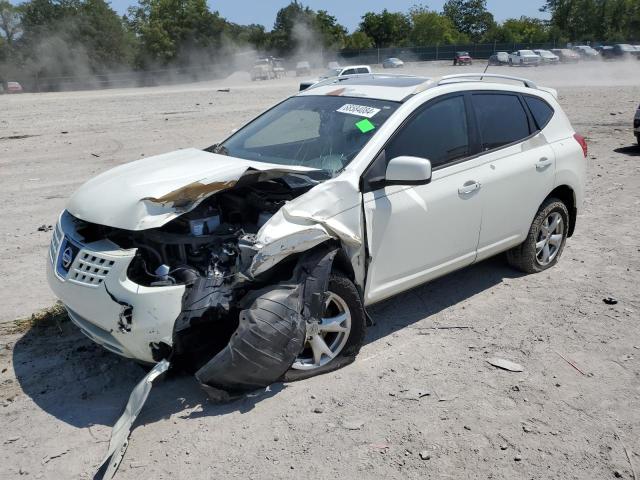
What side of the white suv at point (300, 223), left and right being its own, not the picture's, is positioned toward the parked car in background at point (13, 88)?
right

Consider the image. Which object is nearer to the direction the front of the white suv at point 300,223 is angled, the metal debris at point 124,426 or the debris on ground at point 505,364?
the metal debris

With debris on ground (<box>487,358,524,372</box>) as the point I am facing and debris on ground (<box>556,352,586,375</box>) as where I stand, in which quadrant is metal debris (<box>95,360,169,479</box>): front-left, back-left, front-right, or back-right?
front-left

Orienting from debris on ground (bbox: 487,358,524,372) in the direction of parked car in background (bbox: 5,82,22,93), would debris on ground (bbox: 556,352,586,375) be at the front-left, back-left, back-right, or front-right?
back-right

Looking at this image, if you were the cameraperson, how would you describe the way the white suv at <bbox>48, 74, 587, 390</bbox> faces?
facing the viewer and to the left of the viewer

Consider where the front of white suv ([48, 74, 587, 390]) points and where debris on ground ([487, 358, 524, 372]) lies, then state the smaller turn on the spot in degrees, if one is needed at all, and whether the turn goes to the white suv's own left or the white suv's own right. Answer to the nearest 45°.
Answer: approximately 135° to the white suv's own left

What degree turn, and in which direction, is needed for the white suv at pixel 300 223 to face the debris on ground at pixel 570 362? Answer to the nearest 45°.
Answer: approximately 135° to its left

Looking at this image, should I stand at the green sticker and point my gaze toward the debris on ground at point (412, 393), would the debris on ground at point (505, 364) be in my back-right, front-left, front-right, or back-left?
front-left

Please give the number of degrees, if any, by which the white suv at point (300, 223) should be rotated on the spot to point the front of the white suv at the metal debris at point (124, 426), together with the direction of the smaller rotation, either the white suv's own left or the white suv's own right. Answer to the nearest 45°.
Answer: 0° — it already faces it
